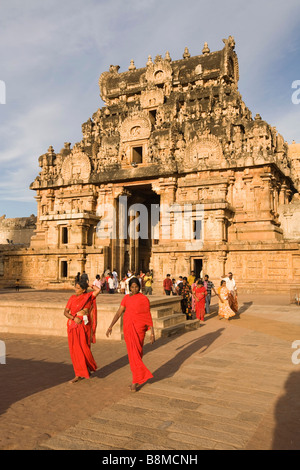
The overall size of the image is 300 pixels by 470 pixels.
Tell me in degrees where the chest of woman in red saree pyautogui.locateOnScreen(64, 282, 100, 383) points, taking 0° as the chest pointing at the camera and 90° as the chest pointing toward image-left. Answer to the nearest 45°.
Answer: approximately 45°

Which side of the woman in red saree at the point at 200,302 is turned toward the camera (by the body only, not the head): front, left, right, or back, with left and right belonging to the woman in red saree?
front

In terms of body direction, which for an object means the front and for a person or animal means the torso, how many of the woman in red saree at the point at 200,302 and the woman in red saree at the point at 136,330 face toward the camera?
2

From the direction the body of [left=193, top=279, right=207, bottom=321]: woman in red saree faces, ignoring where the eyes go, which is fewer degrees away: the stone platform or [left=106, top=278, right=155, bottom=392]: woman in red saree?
the woman in red saree

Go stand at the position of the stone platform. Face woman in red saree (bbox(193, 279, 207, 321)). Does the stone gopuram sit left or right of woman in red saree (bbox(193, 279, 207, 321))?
left

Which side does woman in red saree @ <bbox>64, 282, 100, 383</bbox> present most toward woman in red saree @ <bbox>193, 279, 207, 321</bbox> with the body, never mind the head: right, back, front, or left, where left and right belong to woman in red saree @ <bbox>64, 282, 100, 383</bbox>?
back

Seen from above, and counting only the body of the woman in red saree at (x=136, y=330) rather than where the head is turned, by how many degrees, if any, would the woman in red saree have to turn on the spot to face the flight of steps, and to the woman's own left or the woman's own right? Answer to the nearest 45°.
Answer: approximately 180°

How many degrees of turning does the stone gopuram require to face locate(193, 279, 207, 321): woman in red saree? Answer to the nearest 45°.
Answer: approximately 45° to its left

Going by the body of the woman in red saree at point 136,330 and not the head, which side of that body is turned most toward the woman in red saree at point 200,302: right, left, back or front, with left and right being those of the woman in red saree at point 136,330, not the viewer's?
back

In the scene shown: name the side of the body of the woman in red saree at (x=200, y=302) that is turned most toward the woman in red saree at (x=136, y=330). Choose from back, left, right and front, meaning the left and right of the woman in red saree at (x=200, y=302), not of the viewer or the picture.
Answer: front

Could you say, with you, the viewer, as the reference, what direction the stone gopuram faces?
facing the viewer and to the left of the viewer
